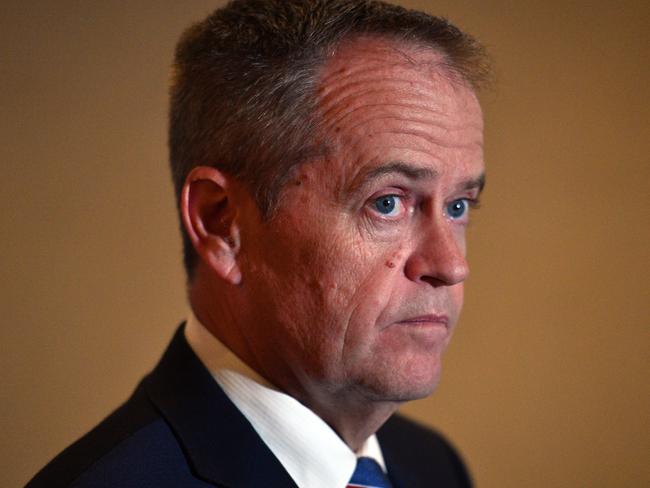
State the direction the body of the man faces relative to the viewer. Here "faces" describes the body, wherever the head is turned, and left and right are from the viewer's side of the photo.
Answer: facing the viewer and to the right of the viewer

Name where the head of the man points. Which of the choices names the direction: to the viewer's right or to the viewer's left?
to the viewer's right
